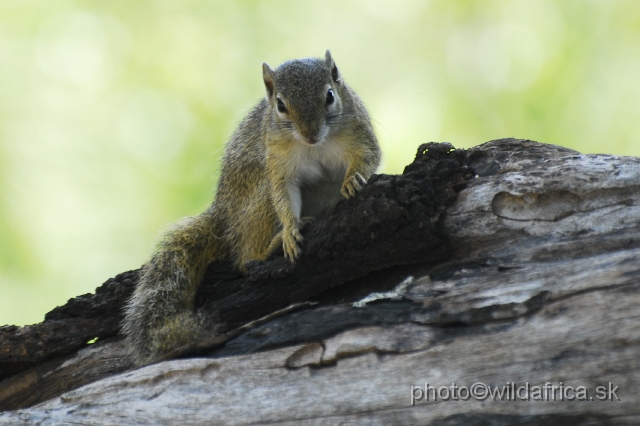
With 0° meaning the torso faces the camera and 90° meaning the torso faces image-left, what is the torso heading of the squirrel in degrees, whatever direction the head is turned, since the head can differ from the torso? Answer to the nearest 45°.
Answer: approximately 315°
